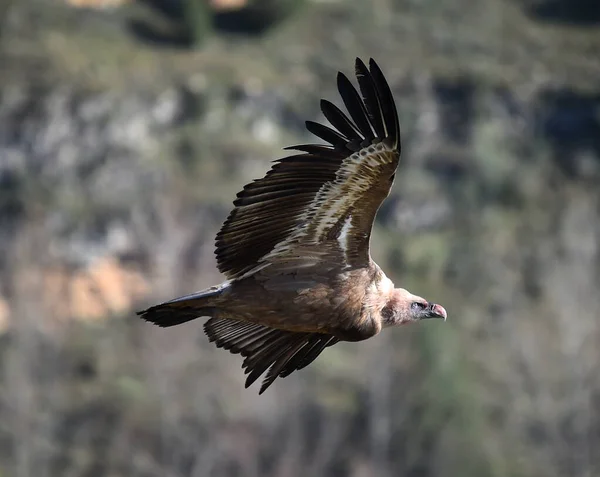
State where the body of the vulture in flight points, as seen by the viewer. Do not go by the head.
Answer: to the viewer's right
